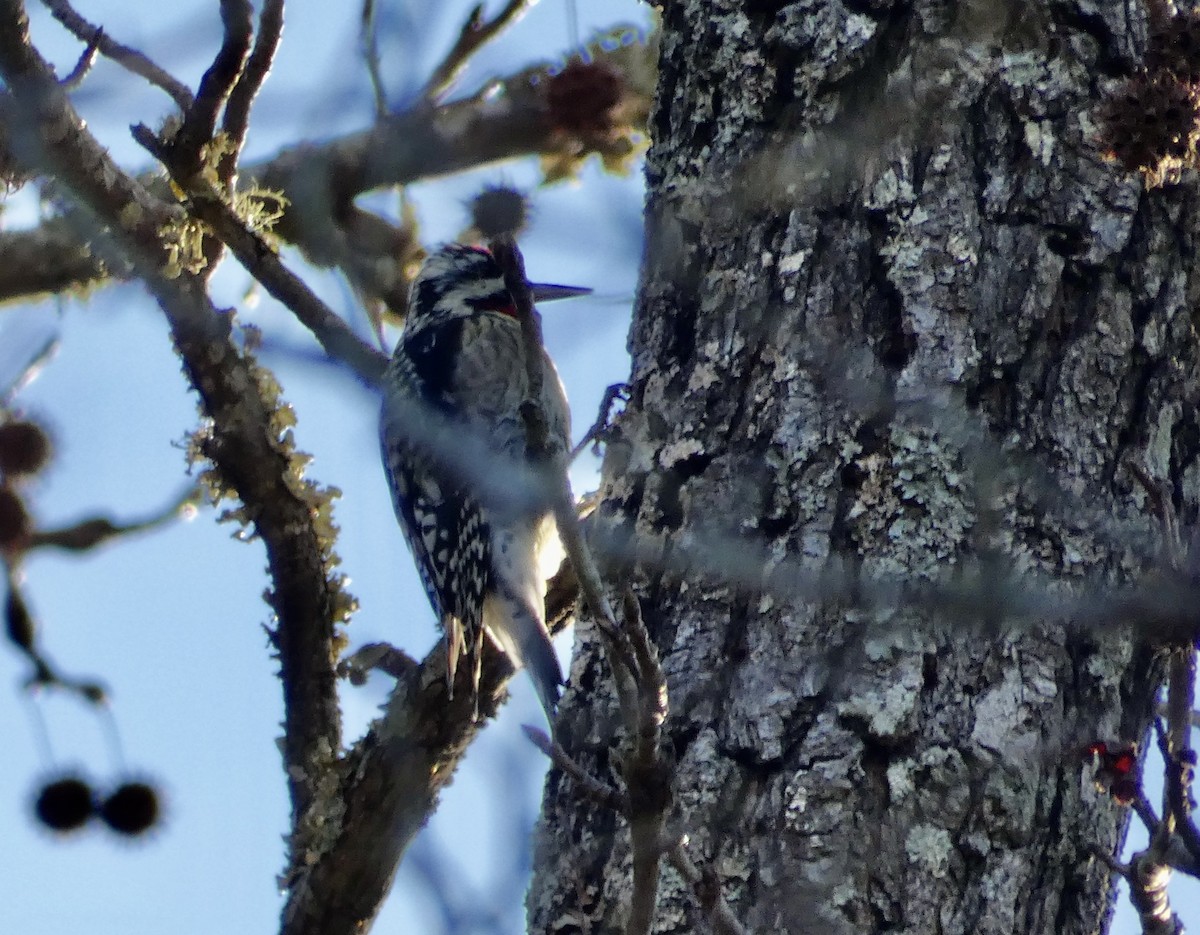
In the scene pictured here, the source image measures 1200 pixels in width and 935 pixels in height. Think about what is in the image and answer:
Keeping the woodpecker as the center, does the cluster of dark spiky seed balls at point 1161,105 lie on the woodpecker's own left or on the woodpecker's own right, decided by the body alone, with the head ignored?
on the woodpecker's own right

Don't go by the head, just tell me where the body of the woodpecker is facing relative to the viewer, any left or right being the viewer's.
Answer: facing to the right of the viewer

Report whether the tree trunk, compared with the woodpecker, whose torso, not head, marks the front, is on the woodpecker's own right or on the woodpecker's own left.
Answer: on the woodpecker's own right
